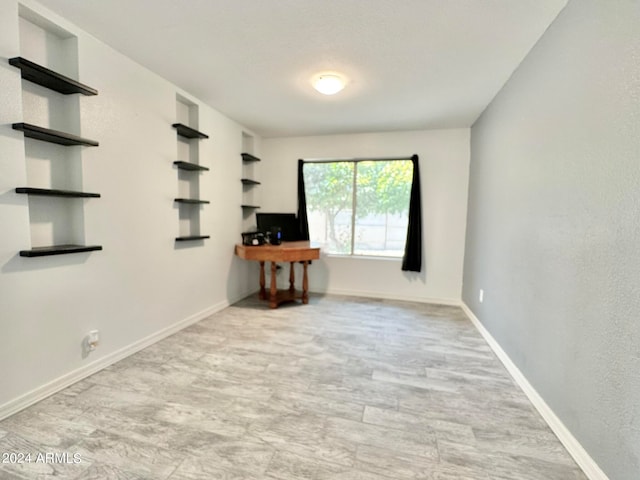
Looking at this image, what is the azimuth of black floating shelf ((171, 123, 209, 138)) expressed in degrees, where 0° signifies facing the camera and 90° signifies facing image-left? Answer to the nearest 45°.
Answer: approximately 315°

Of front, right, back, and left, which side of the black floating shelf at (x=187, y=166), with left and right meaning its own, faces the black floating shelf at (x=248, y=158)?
left

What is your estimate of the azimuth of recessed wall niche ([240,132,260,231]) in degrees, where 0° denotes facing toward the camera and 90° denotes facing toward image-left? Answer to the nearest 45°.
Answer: approximately 315°

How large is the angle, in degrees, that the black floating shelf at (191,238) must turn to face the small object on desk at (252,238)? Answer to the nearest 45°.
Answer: approximately 90° to its left

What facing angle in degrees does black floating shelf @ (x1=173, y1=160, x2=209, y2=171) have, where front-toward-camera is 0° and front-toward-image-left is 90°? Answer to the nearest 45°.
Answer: approximately 315°

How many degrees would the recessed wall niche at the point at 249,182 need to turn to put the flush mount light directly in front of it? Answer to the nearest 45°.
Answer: approximately 45° to its right

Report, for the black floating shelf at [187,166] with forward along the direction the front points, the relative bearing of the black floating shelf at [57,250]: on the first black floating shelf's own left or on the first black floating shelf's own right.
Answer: on the first black floating shelf's own right

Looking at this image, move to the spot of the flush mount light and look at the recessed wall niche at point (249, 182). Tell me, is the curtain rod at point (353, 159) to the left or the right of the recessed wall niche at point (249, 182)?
right

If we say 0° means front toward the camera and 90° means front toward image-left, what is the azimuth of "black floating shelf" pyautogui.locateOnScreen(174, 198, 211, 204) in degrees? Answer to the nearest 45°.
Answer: approximately 315°

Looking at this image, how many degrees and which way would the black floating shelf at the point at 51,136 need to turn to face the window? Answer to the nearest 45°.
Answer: approximately 45° to its left
